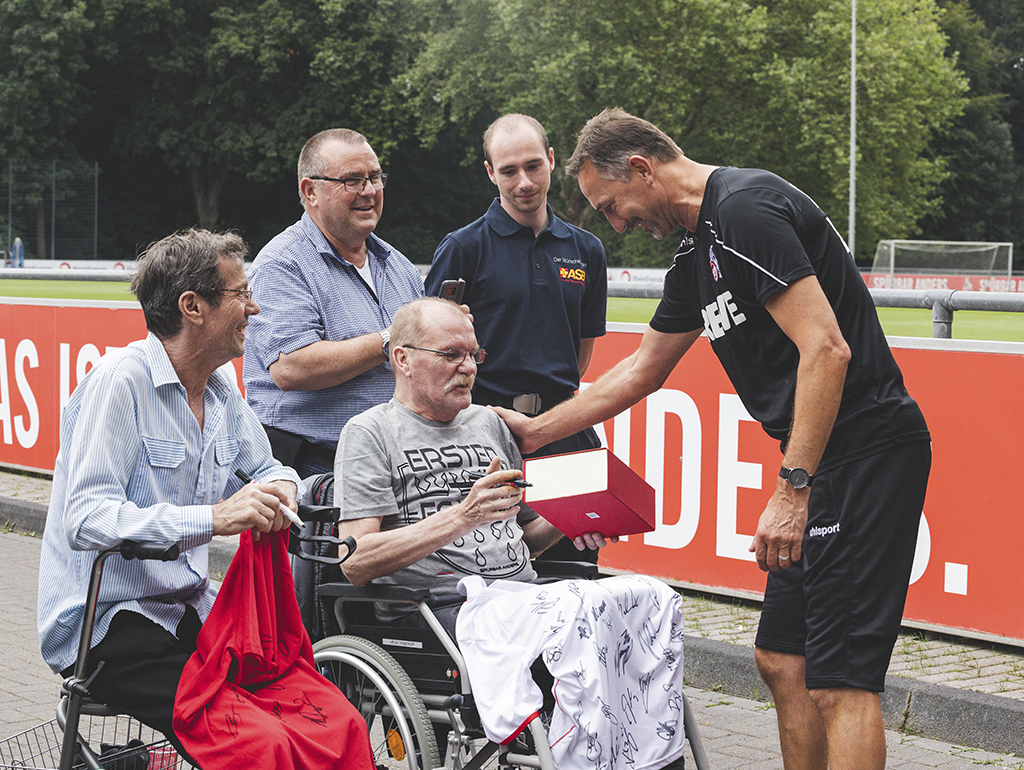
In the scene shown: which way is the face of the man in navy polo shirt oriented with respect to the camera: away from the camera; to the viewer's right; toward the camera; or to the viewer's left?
toward the camera

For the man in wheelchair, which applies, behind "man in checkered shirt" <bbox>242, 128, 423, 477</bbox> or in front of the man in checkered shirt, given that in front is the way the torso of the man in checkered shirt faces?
in front

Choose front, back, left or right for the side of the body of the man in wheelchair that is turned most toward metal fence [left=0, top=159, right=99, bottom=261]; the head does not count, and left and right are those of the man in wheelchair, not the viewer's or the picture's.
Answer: back

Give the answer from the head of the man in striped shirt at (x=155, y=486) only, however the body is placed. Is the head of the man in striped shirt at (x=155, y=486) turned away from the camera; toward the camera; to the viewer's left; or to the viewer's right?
to the viewer's right

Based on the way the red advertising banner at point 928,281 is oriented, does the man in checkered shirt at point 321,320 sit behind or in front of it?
in front

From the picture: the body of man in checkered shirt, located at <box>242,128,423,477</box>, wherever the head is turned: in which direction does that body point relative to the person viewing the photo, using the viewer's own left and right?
facing the viewer and to the right of the viewer

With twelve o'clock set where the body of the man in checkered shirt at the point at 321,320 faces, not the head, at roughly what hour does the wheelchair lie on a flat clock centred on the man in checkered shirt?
The wheelchair is roughly at 1 o'clock from the man in checkered shirt.

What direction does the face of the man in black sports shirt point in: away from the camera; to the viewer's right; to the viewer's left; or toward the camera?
to the viewer's left

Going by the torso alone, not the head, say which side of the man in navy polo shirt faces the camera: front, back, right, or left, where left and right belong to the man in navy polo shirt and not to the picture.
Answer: front

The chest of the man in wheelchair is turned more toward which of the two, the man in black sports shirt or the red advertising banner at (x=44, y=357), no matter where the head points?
the man in black sports shirt

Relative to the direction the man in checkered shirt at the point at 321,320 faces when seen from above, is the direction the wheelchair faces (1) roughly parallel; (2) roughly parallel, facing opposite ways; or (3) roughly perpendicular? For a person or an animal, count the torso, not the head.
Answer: roughly parallel

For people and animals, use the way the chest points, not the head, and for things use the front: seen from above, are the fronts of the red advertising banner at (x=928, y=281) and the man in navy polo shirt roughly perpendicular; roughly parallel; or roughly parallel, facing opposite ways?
roughly parallel

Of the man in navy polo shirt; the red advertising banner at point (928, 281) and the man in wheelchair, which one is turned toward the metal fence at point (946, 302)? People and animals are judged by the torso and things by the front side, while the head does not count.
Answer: the red advertising banner

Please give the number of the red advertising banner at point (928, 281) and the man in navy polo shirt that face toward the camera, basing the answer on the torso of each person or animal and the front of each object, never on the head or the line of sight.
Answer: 2

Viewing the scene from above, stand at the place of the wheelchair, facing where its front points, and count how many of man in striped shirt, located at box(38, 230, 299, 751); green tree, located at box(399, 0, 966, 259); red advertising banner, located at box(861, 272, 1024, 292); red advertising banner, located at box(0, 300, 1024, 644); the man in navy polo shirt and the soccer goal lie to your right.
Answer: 1
